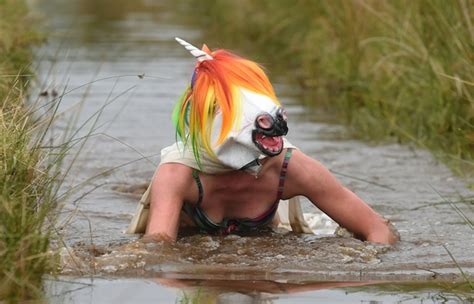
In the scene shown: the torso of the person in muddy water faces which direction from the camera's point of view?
toward the camera
